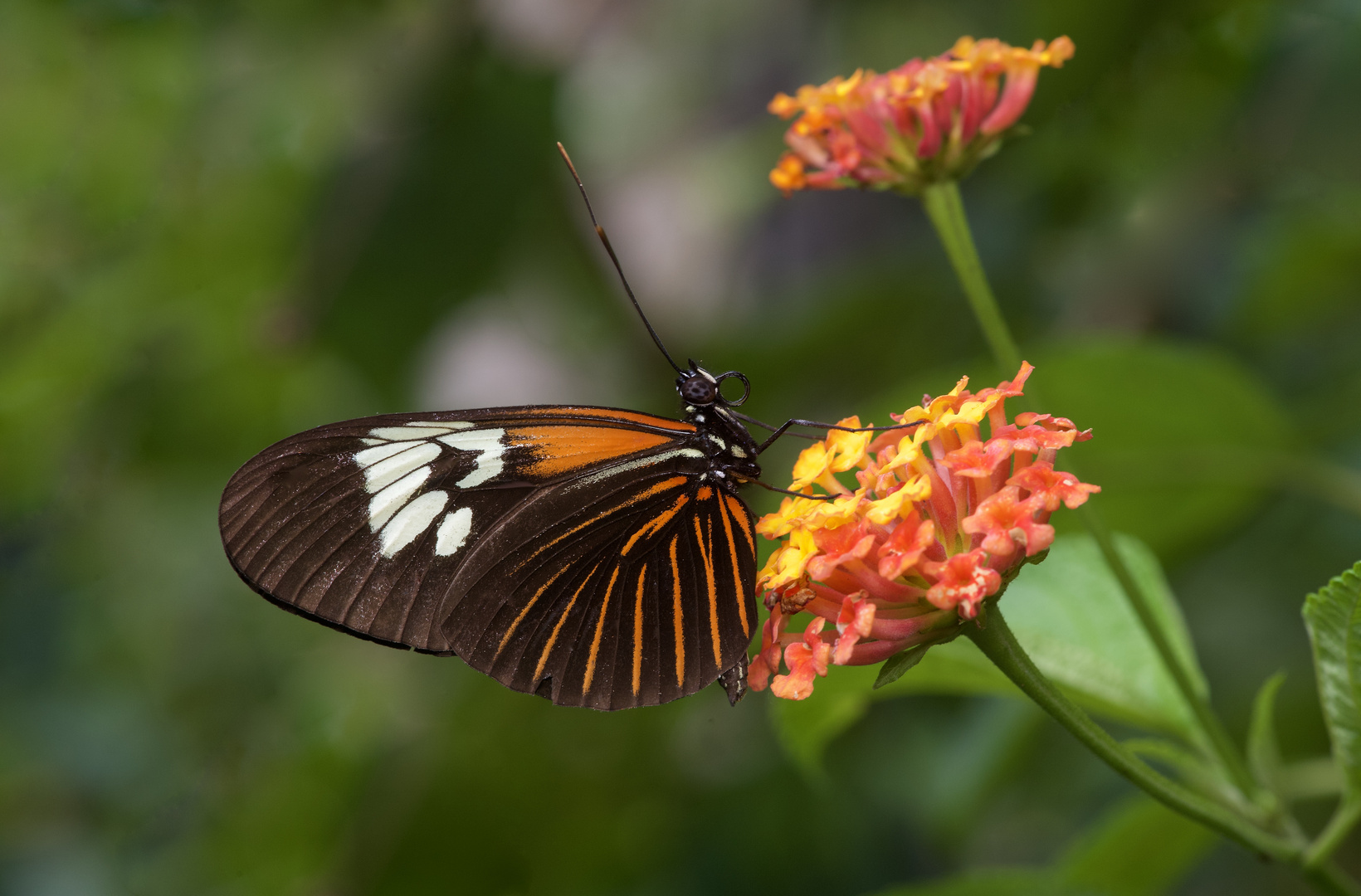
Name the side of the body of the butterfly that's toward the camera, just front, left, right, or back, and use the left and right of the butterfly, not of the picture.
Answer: right

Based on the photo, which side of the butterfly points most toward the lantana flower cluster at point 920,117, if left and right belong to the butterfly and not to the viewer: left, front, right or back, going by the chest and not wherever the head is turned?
front
